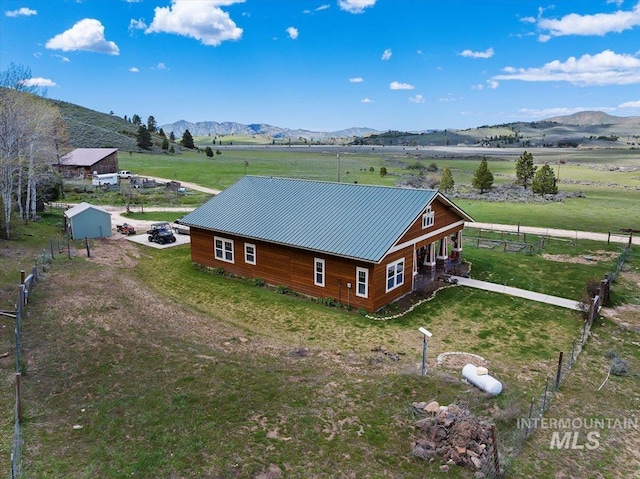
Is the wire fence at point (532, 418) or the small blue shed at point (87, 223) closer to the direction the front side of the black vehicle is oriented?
the wire fence

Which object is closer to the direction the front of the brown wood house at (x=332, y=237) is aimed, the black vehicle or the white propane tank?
the white propane tank

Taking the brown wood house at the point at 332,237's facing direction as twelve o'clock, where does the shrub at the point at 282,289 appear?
The shrub is roughly at 4 o'clock from the brown wood house.

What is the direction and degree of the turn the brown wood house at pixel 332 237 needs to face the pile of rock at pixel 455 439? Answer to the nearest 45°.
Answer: approximately 45° to its right

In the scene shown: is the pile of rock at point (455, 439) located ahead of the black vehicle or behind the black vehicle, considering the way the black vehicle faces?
ahead

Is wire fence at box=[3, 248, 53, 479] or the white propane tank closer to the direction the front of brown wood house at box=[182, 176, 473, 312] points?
the white propane tank

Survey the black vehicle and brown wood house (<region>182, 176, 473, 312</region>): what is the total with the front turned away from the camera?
0

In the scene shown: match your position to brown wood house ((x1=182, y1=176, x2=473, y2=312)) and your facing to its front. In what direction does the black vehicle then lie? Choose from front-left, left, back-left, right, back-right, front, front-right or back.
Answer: back

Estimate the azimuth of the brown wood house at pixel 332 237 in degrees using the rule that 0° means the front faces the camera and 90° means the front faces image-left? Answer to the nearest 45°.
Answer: approximately 315°

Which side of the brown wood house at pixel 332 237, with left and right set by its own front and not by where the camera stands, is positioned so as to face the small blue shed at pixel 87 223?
back

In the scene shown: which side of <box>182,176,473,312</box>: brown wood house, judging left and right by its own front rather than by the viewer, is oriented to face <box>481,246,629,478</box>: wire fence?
front

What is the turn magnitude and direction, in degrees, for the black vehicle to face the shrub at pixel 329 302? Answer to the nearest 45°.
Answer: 0° — it already faces it
